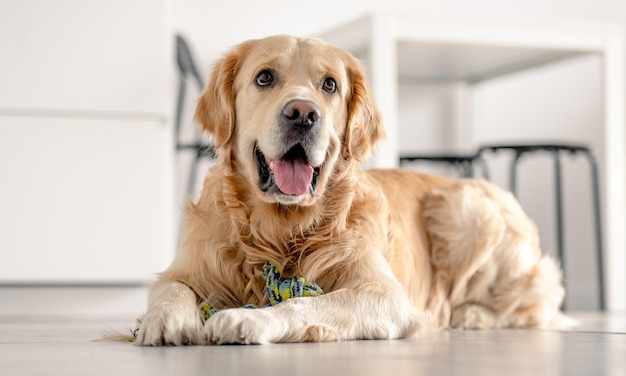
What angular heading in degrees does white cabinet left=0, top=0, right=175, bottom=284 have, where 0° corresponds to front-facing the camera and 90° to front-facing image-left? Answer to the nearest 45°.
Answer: approximately 0°

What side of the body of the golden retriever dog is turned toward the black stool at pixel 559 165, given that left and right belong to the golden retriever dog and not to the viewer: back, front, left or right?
back

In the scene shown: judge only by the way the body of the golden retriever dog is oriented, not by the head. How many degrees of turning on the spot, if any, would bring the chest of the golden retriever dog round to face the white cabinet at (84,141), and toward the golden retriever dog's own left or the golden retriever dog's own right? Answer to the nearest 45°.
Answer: approximately 90° to the golden retriever dog's own right

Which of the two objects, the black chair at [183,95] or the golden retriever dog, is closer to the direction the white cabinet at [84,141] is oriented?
the golden retriever dog

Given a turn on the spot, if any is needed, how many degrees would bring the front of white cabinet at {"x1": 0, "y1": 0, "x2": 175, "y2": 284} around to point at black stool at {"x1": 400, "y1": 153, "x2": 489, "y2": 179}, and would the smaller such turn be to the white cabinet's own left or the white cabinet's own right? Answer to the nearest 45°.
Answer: approximately 90° to the white cabinet's own left

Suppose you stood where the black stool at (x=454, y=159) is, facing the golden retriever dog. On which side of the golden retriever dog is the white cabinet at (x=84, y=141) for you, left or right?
right

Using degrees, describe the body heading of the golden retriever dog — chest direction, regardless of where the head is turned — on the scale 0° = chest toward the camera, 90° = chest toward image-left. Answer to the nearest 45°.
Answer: approximately 45°
